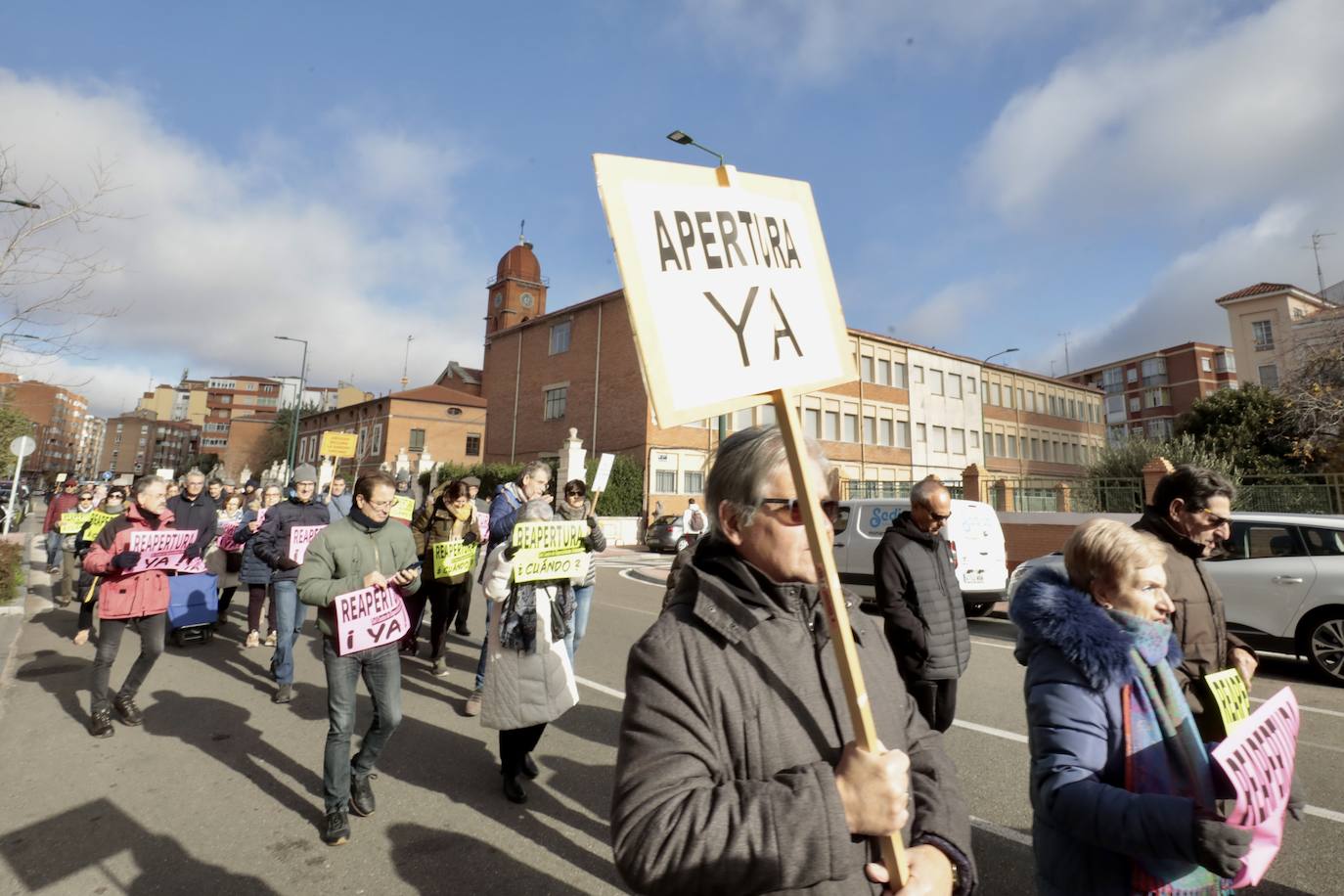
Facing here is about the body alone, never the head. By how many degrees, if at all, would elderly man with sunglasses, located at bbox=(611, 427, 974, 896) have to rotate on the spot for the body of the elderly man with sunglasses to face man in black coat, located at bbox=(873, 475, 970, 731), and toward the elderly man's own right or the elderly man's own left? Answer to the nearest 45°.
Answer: approximately 135° to the elderly man's own left

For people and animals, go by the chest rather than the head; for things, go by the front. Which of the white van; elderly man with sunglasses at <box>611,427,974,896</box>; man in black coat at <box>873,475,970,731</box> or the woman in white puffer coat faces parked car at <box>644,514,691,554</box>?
the white van

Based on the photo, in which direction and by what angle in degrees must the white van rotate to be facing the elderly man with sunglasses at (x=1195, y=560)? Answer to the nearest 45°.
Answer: approximately 135° to its left

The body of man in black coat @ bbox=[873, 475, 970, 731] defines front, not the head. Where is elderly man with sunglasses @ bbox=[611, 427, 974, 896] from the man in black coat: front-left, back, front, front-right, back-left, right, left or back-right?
front-right

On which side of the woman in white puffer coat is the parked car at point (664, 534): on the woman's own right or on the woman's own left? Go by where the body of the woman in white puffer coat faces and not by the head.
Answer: on the woman's own left

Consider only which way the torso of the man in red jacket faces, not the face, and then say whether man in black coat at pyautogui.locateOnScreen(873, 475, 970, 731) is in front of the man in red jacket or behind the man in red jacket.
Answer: in front

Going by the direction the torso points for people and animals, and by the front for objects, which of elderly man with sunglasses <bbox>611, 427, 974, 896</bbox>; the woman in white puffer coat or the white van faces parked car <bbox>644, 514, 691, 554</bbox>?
the white van

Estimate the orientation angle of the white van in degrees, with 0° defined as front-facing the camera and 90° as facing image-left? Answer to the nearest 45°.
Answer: approximately 135°

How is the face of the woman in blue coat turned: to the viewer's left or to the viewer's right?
to the viewer's right

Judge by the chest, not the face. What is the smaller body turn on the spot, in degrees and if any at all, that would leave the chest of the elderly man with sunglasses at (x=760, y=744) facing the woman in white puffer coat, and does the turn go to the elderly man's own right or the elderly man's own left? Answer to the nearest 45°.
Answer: approximately 180°
